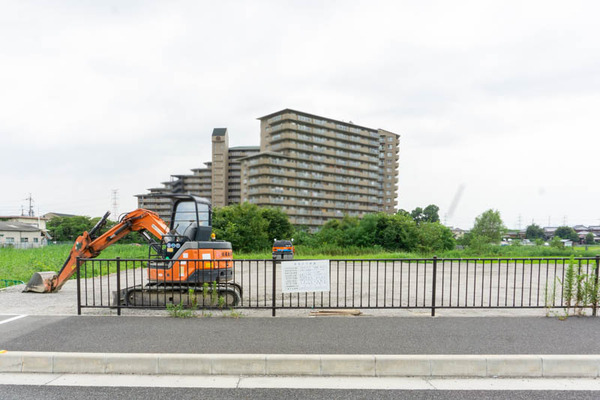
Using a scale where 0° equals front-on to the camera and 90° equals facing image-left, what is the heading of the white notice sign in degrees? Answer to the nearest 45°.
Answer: approximately 0°

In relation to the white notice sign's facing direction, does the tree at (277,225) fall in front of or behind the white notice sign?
behind

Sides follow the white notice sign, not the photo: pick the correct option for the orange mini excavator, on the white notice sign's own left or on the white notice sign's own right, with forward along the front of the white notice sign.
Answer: on the white notice sign's own right

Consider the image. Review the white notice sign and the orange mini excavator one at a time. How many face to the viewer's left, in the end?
1

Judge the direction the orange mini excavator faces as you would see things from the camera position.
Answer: facing to the left of the viewer

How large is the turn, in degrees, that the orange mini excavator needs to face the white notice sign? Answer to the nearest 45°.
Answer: approximately 135° to its left

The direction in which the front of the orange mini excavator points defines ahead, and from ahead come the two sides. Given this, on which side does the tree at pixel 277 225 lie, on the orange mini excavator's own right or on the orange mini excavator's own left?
on the orange mini excavator's own right
